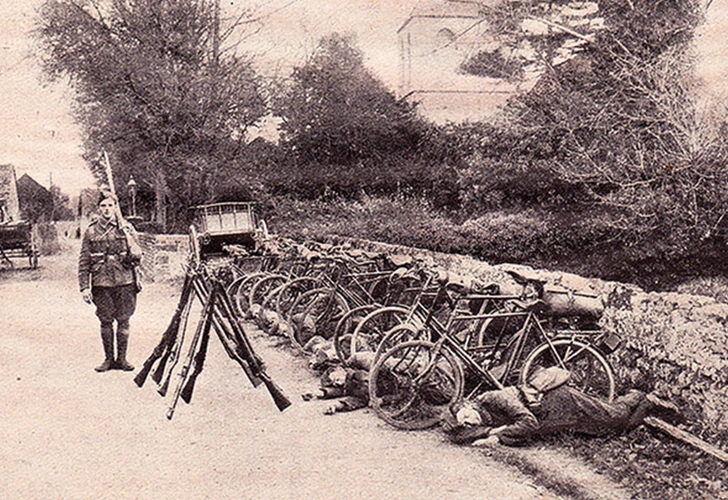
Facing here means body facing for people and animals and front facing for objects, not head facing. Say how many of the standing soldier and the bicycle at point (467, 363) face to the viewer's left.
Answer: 1

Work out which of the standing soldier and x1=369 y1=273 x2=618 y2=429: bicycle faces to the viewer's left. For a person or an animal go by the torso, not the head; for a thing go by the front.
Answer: the bicycle

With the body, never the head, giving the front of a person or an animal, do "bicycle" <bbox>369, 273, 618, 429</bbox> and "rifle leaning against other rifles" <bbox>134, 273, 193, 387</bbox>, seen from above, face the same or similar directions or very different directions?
very different directions

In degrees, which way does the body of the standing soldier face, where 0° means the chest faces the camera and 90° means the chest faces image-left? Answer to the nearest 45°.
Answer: approximately 0°

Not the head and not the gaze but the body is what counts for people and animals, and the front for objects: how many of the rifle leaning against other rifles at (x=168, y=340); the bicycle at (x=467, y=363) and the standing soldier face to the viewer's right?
1

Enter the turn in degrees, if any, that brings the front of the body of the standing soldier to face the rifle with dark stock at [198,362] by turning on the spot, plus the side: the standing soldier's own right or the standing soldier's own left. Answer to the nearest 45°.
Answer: approximately 45° to the standing soldier's own left

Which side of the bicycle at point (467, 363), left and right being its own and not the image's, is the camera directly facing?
left

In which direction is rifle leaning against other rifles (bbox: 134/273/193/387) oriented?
to the viewer's right

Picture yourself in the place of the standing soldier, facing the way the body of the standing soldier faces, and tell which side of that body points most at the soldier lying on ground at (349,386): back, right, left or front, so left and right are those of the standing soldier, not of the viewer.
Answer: left

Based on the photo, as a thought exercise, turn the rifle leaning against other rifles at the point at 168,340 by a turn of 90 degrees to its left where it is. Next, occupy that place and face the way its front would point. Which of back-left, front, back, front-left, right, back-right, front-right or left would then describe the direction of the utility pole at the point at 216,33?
front

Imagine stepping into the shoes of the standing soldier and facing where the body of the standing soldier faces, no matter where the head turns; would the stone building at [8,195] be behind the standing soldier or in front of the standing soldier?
behind
